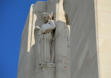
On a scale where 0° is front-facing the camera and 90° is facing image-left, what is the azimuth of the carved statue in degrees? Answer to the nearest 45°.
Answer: approximately 45°
